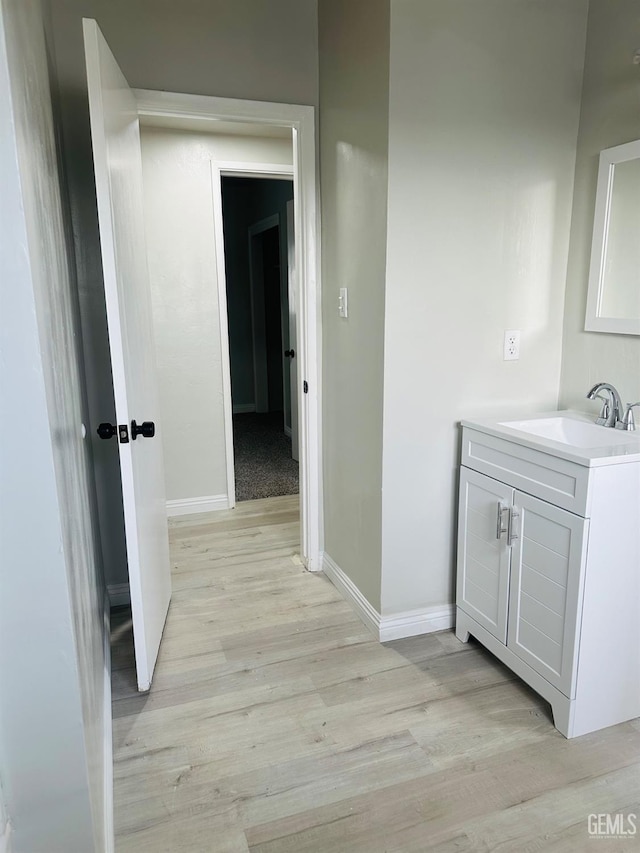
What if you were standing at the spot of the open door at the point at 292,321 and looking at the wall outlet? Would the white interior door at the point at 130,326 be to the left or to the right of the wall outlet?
right

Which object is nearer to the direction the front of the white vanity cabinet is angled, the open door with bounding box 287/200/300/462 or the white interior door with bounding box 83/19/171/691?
the white interior door

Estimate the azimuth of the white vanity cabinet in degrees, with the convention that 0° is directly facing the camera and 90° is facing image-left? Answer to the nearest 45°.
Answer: approximately 45°

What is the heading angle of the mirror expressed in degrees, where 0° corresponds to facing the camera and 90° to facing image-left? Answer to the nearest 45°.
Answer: approximately 45°
